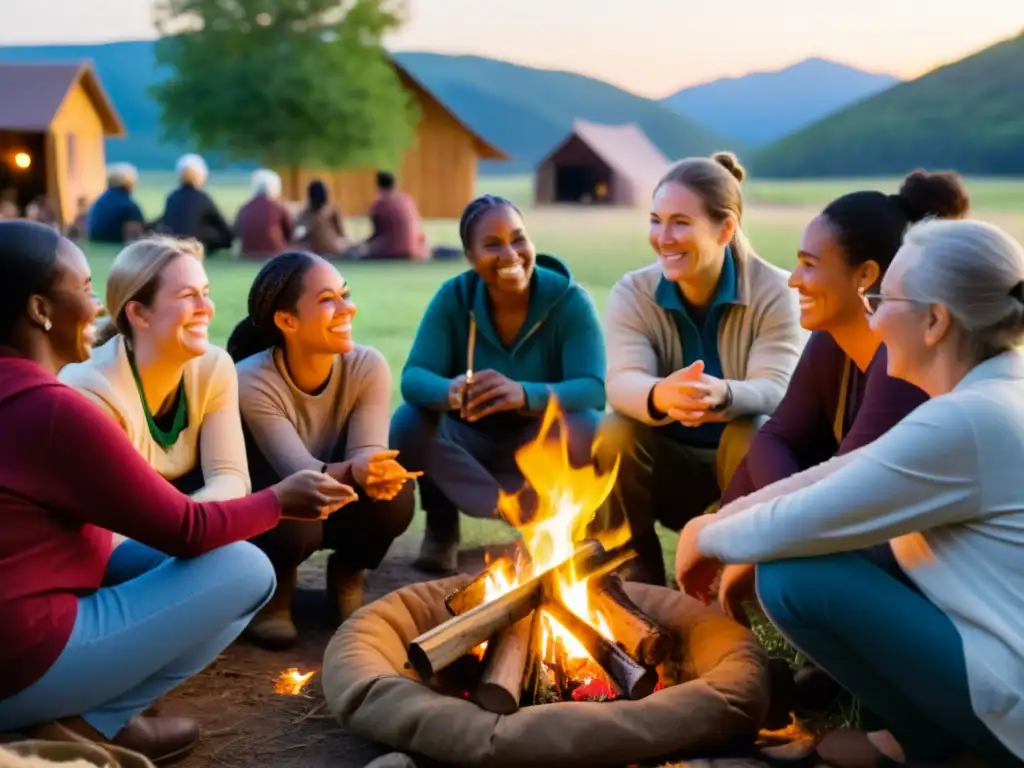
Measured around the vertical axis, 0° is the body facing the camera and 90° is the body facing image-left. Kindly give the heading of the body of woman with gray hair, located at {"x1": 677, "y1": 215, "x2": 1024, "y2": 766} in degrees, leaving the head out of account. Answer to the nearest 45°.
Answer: approximately 90°

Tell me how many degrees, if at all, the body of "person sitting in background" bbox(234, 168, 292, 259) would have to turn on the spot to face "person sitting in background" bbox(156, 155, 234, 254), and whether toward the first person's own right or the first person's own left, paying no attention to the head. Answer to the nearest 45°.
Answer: approximately 90° to the first person's own left

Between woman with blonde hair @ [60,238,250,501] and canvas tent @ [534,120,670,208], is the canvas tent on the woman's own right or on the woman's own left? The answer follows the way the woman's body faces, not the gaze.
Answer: on the woman's own left

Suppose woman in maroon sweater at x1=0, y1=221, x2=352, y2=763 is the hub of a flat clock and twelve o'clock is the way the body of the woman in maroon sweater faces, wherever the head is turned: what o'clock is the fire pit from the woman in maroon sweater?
The fire pit is roughly at 12 o'clock from the woman in maroon sweater.

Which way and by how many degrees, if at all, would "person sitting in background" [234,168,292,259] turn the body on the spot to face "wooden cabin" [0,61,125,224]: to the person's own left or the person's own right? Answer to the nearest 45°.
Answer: approximately 45° to the person's own left

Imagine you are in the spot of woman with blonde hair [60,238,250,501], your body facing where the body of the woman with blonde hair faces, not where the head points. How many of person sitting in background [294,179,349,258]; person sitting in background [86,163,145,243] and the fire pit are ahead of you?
1

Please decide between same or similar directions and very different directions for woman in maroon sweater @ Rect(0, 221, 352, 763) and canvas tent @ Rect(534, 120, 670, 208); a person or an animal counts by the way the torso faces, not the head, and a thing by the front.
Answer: very different directions

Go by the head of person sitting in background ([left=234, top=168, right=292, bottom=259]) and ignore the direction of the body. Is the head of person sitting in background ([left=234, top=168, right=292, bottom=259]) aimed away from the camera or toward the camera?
away from the camera

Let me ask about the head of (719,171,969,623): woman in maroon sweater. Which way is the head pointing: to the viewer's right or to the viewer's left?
to the viewer's left

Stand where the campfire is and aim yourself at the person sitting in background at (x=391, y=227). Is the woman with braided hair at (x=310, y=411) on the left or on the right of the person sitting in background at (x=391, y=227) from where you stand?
left

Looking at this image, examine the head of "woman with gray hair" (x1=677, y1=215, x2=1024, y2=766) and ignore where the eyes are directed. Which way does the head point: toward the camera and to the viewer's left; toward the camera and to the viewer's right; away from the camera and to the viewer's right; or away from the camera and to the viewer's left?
away from the camera and to the viewer's left

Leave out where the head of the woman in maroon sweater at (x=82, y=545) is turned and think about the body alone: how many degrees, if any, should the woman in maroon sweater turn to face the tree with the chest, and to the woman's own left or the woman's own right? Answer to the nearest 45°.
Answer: approximately 90° to the woman's own left

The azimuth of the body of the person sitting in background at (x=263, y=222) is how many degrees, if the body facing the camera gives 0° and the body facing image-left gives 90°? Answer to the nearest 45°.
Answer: approximately 180°
